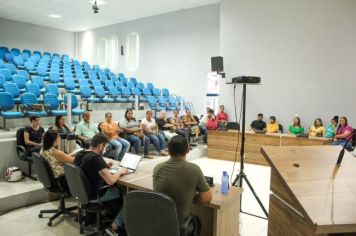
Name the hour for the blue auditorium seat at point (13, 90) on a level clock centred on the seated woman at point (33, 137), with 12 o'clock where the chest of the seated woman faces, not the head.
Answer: The blue auditorium seat is roughly at 7 o'clock from the seated woman.

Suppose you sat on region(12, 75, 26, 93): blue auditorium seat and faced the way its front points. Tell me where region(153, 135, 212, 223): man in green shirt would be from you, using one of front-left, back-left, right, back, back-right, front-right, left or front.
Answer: front-right

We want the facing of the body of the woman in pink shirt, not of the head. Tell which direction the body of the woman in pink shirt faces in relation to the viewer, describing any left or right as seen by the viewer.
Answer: facing the viewer and to the left of the viewer

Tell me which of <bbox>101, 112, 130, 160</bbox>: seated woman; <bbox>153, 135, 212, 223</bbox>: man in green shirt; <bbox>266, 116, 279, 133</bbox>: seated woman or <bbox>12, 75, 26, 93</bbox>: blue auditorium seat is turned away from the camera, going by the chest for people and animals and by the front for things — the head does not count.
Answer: the man in green shirt

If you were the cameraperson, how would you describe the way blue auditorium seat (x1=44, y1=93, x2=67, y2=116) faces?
facing the viewer and to the right of the viewer

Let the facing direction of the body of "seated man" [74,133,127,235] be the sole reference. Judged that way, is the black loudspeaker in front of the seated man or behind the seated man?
in front

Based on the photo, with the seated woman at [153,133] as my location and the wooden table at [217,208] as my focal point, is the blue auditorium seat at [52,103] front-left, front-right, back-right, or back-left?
back-right

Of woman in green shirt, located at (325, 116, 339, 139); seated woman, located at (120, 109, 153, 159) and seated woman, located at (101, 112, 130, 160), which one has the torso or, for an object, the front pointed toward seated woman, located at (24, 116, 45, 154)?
the woman in green shirt

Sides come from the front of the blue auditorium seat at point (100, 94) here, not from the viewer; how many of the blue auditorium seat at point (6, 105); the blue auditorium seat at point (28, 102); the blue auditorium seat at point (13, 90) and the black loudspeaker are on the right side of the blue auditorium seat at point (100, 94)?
3

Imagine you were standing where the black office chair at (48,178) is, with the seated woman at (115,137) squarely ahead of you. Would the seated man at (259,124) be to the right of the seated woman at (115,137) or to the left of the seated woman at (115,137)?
right

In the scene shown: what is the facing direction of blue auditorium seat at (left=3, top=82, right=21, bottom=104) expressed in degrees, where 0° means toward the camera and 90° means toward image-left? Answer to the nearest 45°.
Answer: approximately 315°

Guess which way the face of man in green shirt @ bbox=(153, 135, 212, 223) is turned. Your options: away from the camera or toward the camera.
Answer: away from the camera

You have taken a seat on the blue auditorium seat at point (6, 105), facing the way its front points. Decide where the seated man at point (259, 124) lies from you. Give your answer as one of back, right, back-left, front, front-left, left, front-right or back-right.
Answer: front-left
